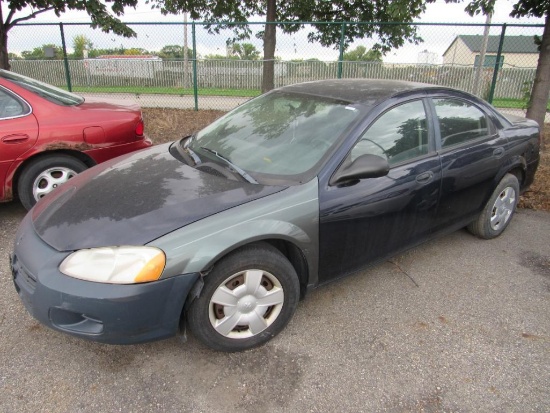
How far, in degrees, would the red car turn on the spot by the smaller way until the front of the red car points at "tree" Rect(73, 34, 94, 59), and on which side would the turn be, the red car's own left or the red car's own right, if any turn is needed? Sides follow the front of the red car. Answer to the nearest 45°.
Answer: approximately 90° to the red car's own right

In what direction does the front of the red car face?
to the viewer's left

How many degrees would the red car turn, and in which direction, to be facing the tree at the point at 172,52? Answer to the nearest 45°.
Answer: approximately 90° to its right

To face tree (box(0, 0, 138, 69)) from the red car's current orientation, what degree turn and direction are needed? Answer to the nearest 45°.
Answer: approximately 90° to its right

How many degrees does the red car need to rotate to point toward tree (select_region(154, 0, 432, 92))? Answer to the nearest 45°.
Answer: approximately 135° to its right

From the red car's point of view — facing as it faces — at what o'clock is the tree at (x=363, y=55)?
The tree is roughly at 5 o'clock from the red car.

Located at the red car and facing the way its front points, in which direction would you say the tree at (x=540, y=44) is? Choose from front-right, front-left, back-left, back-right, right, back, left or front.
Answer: back

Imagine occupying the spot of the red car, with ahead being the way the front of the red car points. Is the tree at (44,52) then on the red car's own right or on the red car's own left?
on the red car's own right

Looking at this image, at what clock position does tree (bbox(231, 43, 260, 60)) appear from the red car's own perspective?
The tree is roughly at 4 o'clock from the red car.
